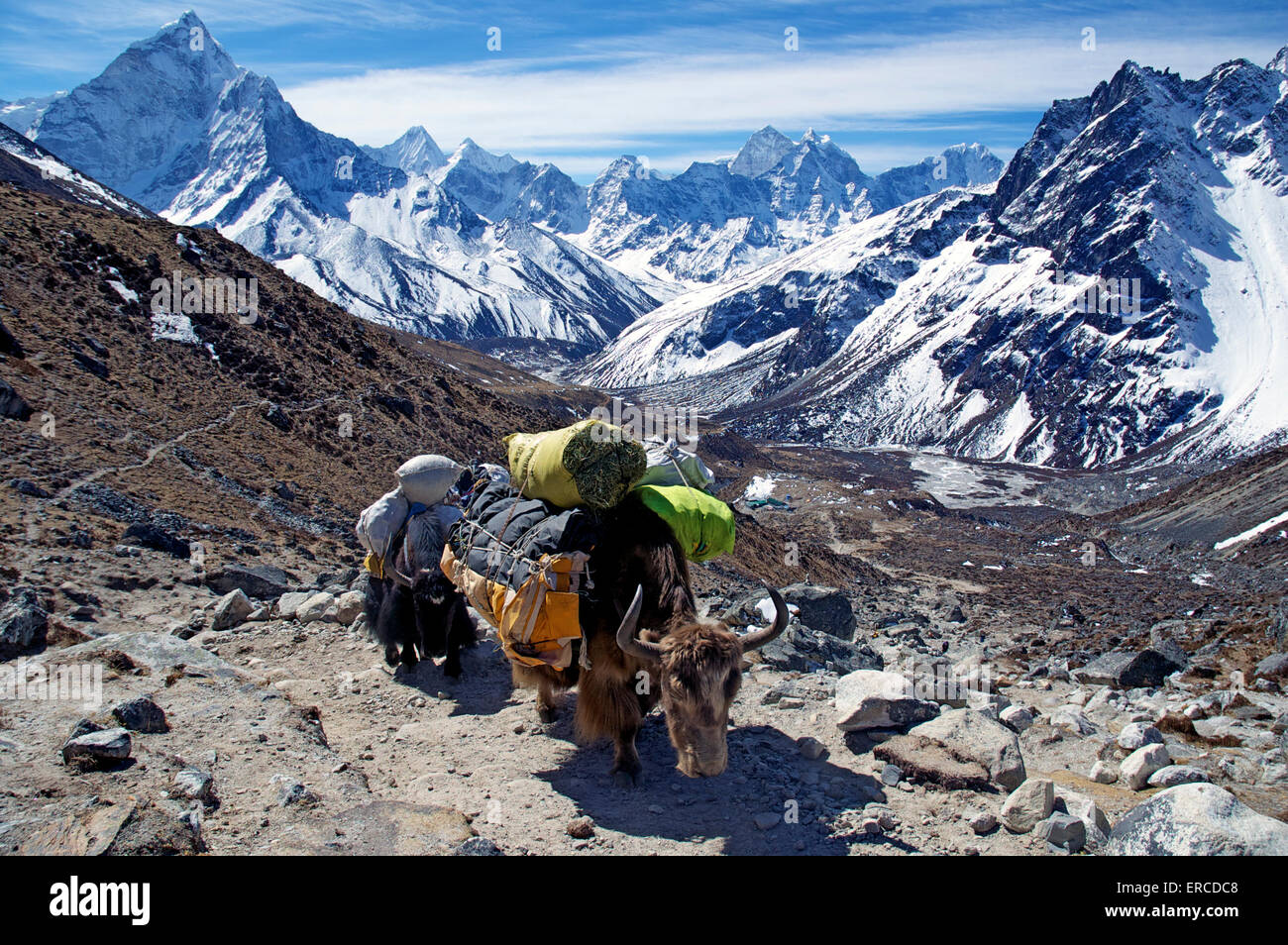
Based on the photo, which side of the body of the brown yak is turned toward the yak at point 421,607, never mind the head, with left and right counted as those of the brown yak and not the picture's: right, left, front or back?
back

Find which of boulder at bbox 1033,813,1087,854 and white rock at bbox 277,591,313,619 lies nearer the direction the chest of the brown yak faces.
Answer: the boulder

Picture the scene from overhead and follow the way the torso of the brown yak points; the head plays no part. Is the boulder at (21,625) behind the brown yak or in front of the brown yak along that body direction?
behind

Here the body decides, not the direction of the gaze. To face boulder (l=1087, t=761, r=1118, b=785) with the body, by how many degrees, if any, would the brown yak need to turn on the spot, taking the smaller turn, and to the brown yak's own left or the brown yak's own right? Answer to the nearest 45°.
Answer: approximately 45° to the brown yak's own left

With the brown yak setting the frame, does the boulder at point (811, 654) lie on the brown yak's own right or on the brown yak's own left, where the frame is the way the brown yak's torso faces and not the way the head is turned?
on the brown yak's own left

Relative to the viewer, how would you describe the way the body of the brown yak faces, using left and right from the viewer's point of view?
facing the viewer and to the right of the viewer

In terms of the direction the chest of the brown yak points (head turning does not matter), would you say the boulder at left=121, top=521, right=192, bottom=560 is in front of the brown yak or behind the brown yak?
behind
